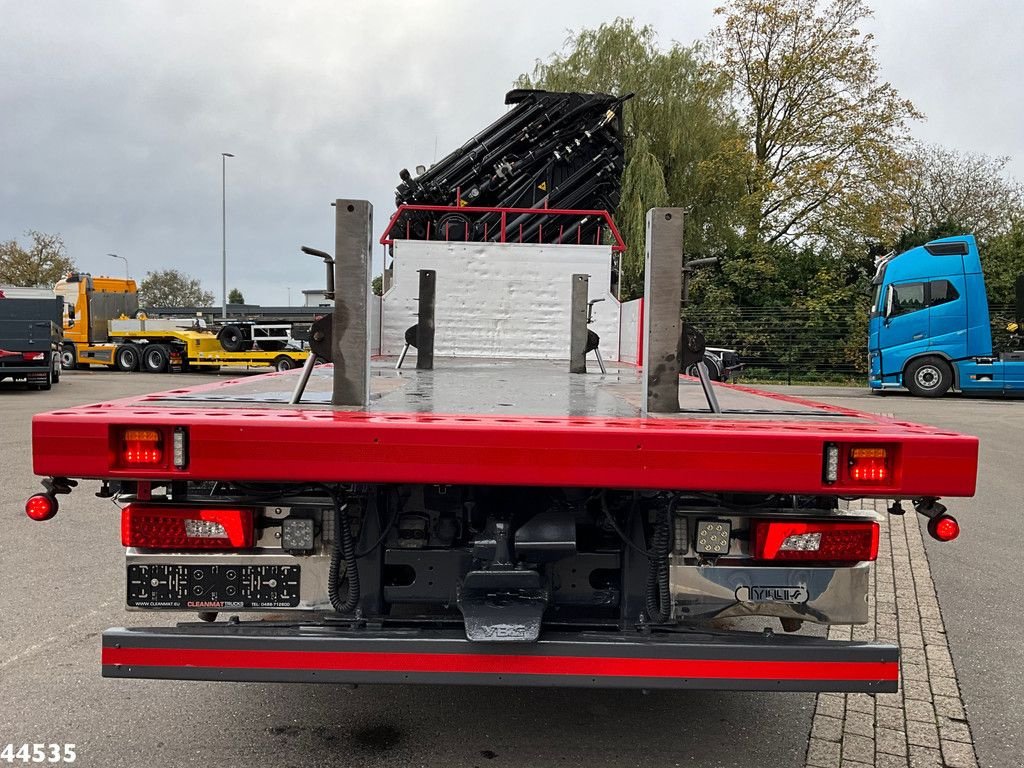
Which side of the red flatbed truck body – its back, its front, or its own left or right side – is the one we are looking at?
back

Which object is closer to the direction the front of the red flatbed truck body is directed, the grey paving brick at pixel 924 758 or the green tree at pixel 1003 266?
the green tree

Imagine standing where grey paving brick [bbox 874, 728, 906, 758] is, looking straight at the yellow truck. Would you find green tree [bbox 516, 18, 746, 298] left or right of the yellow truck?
right

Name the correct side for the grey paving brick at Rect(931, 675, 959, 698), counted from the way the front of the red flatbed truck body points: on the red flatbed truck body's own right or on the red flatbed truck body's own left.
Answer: on the red flatbed truck body's own right

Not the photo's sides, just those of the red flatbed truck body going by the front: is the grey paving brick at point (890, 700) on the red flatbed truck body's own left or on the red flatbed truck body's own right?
on the red flatbed truck body's own right

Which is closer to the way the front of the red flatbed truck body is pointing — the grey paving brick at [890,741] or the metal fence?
the metal fence

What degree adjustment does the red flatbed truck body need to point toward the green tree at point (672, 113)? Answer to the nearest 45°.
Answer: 0° — it already faces it
